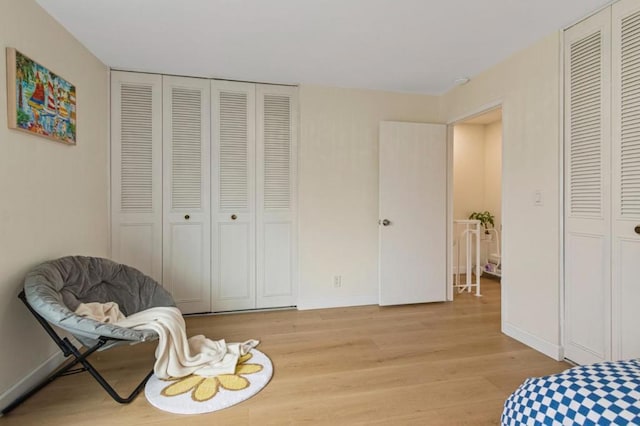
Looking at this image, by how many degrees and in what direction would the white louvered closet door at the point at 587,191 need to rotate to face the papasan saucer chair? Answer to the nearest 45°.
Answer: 0° — it already faces it

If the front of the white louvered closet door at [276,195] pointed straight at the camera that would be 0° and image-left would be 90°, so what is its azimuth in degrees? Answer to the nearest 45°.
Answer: approximately 0°

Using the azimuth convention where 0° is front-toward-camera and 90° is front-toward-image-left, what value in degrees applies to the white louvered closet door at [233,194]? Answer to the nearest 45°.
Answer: approximately 0°

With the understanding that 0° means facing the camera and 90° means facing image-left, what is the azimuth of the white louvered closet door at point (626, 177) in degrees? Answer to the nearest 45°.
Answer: approximately 45°

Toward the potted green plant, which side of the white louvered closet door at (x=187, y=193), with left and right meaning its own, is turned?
left

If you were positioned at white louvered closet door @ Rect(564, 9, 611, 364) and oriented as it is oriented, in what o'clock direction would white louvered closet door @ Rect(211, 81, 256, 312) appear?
white louvered closet door @ Rect(211, 81, 256, 312) is roughly at 1 o'clock from white louvered closet door @ Rect(564, 9, 611, 364).

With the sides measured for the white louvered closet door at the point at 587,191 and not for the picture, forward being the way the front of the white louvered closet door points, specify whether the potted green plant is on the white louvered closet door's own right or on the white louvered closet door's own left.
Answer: on the white louvered closet door's own right

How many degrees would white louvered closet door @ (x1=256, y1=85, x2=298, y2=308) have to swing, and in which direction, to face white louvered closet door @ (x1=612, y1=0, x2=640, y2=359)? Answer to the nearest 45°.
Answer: approximately 45° to its left

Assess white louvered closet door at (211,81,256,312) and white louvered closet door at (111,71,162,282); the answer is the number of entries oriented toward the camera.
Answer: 2
